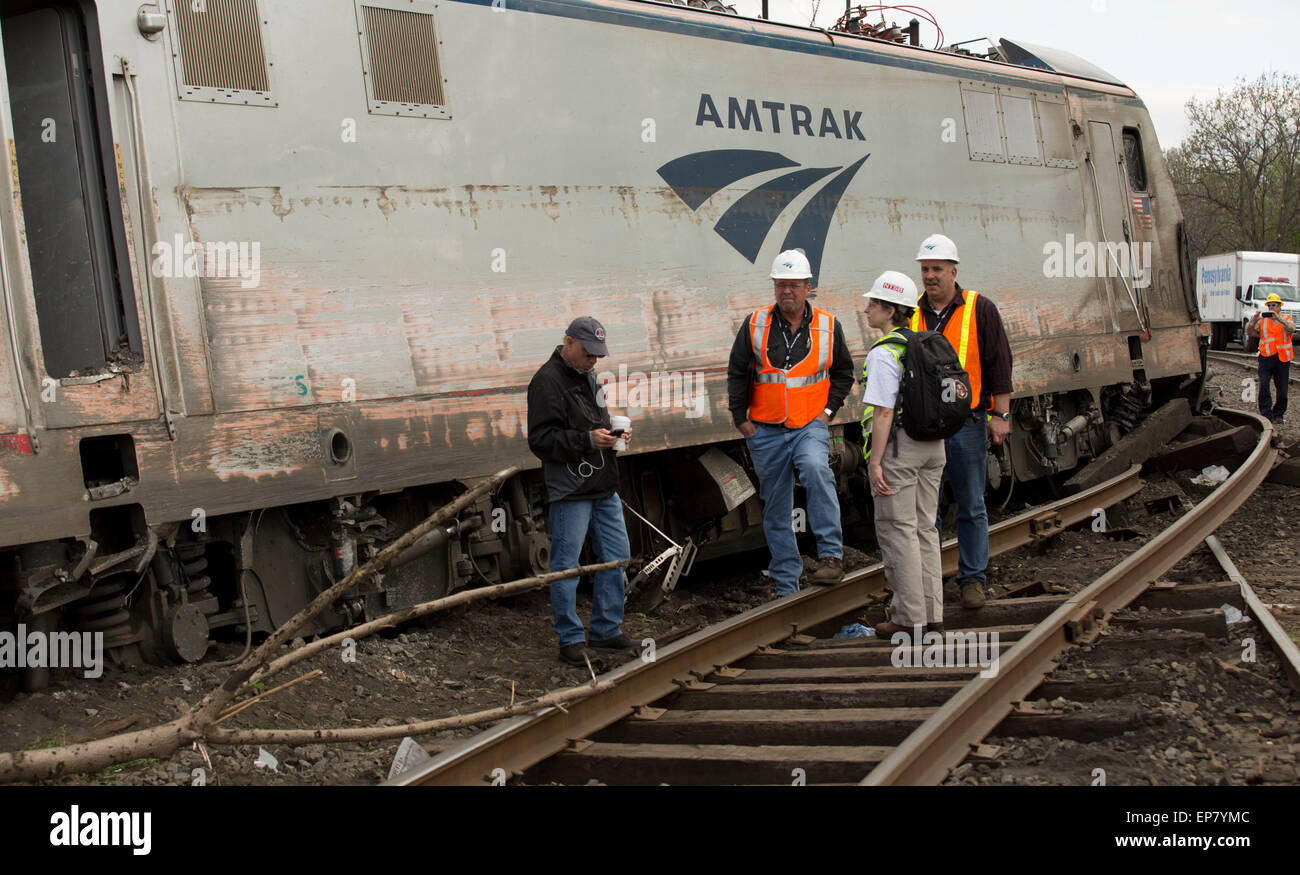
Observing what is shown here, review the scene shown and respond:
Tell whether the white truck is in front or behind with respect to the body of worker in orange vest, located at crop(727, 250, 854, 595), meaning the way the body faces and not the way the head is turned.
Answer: behind

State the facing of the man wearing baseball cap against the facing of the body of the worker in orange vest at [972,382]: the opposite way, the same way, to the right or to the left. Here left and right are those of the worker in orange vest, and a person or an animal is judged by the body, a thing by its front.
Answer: to the left

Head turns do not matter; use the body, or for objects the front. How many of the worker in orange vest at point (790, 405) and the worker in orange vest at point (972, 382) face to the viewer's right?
0

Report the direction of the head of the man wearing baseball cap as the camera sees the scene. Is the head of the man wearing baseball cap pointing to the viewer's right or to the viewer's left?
to the viewer's right

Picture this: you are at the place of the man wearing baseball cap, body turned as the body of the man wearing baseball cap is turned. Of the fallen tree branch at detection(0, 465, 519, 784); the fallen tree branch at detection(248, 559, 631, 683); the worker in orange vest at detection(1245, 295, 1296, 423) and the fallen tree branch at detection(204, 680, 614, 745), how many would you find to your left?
1

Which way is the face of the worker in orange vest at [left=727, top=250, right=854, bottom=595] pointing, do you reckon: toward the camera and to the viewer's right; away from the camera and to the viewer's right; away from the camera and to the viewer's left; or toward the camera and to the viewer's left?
toward the camera and to the viewer's left

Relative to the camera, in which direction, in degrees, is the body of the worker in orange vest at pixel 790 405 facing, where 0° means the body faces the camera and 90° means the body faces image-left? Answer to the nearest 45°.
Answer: approximately 0°

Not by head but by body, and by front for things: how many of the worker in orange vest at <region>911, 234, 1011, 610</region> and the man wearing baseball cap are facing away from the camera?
0

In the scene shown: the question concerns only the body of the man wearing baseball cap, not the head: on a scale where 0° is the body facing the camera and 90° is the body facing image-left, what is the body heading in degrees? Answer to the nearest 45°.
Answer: approximately 315°

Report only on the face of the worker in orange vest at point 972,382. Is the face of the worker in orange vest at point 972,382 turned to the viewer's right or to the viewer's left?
to the viewer's left

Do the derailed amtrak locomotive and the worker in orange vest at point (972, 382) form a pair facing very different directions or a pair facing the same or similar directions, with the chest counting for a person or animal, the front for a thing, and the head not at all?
very different directions

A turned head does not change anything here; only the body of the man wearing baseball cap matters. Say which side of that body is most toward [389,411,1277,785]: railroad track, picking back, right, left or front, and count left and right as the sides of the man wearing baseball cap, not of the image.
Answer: front
